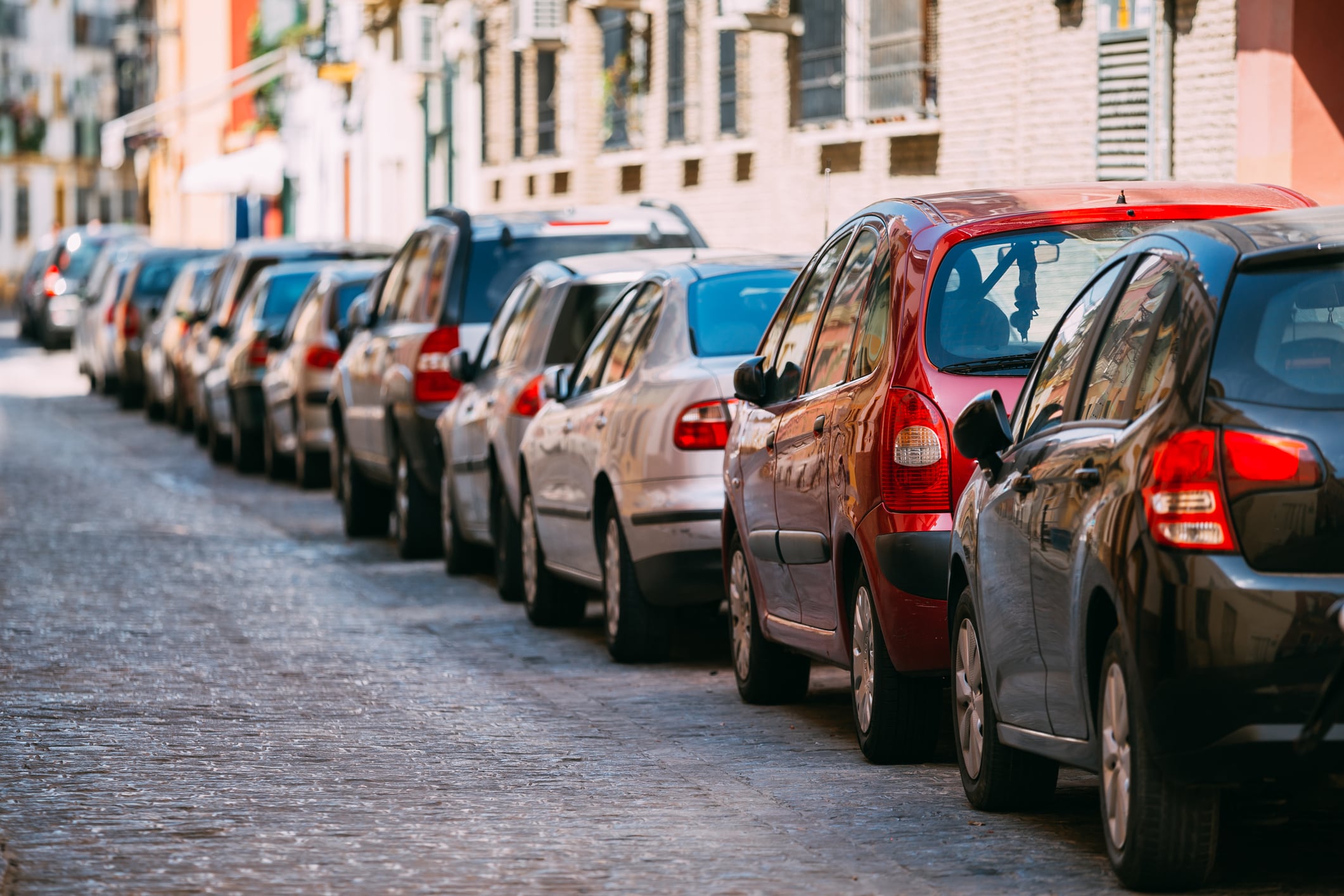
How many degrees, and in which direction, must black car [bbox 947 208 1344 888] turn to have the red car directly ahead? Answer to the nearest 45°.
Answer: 0° — it already faces it

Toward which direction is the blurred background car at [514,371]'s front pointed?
away from the camera

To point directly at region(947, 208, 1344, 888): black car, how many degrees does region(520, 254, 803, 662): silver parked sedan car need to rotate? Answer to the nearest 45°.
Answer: approximately 180°

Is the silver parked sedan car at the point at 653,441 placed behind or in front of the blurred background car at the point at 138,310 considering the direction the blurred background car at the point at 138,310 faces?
behind

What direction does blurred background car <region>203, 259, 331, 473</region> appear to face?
away from the camera

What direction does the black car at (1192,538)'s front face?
away from the camera

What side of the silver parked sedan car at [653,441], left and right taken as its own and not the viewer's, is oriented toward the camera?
back

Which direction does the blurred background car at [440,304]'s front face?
away from the camera

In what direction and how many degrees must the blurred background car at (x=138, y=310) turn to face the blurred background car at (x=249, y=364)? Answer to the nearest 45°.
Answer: approximately 180°
